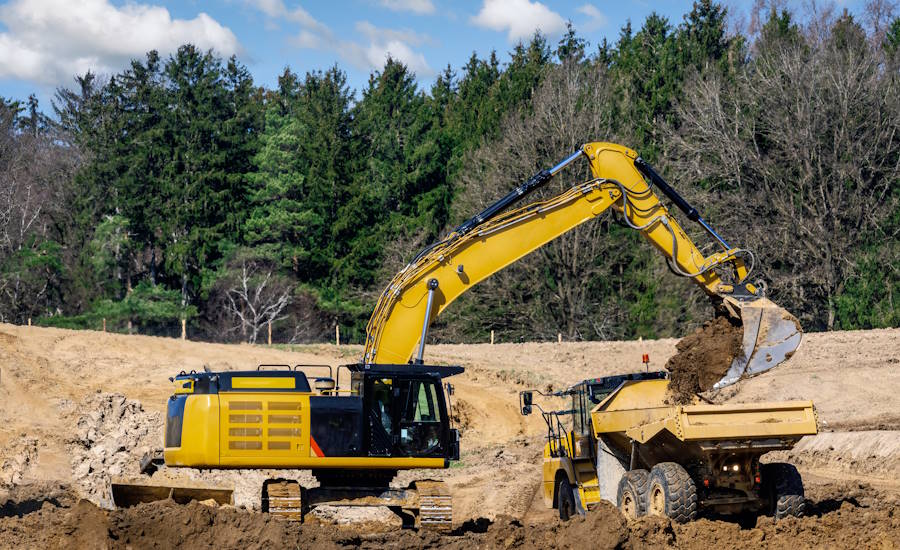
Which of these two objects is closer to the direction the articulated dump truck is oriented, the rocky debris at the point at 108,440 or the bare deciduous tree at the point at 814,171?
the rocky debris

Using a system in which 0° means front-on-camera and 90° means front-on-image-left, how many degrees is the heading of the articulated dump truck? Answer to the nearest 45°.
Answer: approximately 135°

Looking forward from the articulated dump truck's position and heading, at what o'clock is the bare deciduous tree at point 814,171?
The bare deciduous tree is roughly at 2 o'clock from the articulated dump truck.

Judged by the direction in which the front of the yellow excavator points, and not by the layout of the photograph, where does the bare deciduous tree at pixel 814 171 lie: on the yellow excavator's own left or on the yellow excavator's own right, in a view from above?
on the yellow excavator's own left

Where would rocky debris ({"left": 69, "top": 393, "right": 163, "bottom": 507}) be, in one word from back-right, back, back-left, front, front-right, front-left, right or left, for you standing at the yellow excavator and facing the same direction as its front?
back-left

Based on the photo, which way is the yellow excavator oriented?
to the viewer's right
